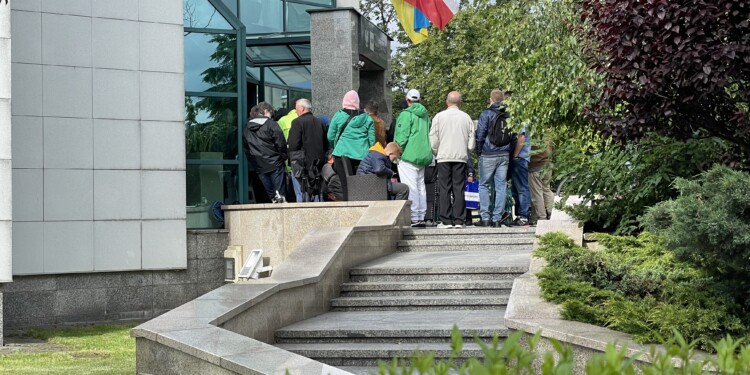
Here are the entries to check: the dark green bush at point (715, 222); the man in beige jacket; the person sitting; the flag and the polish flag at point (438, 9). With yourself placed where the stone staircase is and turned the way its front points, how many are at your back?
4

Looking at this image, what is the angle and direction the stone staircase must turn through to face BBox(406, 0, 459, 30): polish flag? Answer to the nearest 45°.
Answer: approximately 180°

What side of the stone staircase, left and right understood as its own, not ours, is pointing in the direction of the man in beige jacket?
back

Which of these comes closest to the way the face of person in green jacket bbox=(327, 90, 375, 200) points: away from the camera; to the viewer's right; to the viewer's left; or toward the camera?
away from the camera

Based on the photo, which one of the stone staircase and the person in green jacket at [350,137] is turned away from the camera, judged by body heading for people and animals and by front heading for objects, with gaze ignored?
the person in green jacket

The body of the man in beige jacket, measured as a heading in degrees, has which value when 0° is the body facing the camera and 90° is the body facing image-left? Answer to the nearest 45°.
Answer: approximately 180°

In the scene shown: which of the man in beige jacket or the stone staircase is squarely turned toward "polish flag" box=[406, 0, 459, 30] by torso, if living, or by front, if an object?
the man in beige jacket

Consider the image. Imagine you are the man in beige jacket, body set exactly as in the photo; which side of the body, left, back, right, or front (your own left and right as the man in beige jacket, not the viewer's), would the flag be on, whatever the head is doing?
front

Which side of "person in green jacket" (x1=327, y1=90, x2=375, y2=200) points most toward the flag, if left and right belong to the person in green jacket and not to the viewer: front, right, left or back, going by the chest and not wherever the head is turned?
front

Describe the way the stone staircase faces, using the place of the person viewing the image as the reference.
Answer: facing the viewer

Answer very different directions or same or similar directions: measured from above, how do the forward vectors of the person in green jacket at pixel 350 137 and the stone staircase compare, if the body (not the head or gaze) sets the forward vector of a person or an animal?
very different directions

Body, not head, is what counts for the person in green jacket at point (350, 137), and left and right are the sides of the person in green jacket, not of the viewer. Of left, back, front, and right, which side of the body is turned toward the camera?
back

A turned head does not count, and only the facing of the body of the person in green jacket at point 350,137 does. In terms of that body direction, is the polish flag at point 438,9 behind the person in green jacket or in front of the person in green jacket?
in front

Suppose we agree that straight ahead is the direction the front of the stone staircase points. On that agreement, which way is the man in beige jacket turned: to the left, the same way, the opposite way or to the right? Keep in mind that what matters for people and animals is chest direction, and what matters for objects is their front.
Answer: the opposite way

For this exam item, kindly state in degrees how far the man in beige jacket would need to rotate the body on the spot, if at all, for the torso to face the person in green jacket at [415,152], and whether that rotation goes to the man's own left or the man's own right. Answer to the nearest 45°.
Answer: approximately 45° to the man's own left

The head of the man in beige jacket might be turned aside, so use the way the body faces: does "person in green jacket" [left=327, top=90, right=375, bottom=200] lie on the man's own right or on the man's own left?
on the man's own left
